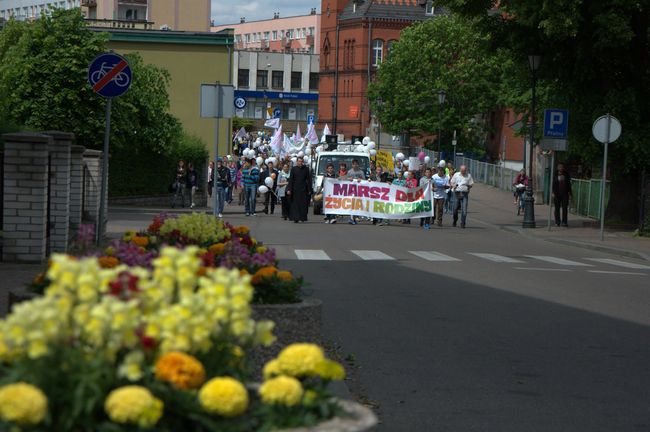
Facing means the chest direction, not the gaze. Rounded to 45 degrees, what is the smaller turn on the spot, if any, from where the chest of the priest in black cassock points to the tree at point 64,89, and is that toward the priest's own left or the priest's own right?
approximately 135° to the priest's own right

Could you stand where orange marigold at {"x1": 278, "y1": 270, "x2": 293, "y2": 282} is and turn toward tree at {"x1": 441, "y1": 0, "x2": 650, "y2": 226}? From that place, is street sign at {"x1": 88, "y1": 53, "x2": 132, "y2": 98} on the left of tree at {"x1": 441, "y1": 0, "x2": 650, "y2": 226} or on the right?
left

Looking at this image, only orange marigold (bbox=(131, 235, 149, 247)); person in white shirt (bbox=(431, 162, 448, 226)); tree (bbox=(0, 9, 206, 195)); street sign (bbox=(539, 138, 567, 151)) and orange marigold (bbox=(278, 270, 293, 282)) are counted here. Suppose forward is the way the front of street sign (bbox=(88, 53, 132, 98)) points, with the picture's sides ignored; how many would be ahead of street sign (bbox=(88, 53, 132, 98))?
2

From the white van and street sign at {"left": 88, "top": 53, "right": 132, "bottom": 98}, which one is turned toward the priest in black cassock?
the white van
